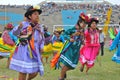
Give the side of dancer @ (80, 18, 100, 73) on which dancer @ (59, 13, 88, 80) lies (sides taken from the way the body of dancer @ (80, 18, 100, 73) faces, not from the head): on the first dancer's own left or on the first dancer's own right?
on the first dancer's own right

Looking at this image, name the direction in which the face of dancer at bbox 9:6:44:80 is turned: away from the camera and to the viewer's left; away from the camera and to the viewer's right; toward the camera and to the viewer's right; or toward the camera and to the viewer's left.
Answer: toward the camera and to the viewer's right

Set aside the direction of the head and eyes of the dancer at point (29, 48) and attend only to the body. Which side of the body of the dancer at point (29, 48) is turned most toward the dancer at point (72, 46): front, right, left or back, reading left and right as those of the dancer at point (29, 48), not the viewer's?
left

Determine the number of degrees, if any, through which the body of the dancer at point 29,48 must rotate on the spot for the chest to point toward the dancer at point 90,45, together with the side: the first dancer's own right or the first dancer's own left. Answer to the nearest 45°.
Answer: approximately 90° to the first dancer's own left

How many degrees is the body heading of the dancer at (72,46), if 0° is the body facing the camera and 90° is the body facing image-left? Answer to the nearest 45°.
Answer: approximately 315°

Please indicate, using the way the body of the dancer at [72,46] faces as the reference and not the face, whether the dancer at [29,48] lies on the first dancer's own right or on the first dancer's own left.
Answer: on the first dancer's own right
